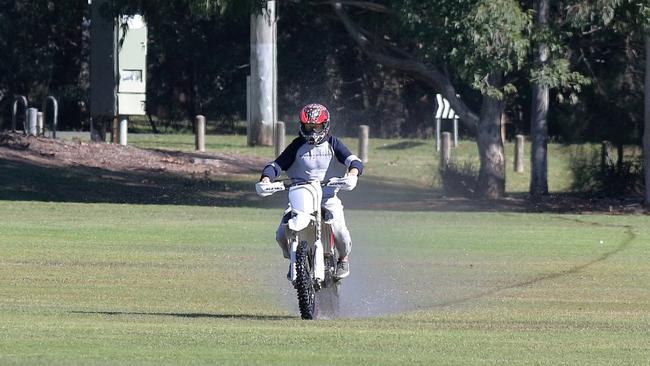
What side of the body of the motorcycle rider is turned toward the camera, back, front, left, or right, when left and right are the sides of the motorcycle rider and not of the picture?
front

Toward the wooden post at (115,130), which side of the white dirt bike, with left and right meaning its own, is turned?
back

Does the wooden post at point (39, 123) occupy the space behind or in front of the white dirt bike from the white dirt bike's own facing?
behind

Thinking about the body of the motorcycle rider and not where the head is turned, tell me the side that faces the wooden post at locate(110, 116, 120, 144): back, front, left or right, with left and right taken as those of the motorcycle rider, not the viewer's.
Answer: back

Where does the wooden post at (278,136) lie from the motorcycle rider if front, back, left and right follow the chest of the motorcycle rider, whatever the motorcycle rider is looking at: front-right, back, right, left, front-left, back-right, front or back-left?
back

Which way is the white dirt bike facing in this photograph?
toward the camera

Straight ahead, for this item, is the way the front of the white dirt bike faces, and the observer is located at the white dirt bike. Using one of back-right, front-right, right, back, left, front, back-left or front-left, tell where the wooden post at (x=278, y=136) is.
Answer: back

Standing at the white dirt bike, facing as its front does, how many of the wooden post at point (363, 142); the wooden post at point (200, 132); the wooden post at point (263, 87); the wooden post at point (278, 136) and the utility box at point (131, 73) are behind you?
5

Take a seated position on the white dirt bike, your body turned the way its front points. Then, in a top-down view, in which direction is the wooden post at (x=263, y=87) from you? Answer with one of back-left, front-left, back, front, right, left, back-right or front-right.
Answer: back

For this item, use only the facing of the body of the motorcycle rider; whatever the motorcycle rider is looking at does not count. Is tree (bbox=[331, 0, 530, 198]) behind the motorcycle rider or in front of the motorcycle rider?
behind

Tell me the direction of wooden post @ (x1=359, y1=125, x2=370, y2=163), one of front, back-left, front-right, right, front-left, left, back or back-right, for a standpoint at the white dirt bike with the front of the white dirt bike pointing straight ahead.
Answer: back

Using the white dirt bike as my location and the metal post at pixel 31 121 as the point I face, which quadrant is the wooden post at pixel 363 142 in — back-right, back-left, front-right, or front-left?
front-right
